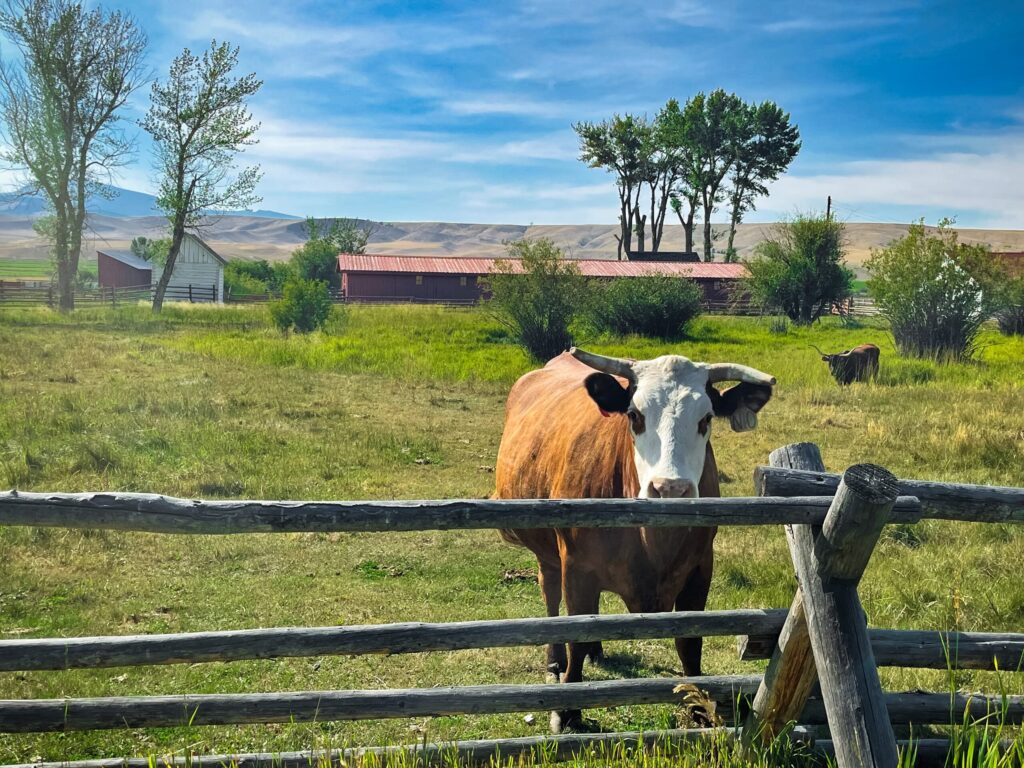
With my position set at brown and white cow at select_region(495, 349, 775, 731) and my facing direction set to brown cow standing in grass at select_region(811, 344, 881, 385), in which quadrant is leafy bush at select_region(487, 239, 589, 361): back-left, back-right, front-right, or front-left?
front-left

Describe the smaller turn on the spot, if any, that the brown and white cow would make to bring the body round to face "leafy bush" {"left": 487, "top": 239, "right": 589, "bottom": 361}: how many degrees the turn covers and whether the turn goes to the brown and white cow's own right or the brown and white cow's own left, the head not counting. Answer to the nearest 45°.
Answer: approximately 135° to the brown and white cow's own left

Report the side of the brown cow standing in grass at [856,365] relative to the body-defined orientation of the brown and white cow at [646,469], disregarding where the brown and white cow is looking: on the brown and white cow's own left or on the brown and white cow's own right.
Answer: on the brown and white cow's own left

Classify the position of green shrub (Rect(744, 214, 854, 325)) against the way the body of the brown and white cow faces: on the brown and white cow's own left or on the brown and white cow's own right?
on the brown and white cow's own left

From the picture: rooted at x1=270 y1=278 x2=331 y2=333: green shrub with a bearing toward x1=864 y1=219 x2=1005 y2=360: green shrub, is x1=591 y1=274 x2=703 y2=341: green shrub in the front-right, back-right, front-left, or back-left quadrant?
front-left

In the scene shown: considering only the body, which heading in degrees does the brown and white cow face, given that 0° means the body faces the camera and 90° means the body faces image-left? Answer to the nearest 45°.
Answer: approximately 315°

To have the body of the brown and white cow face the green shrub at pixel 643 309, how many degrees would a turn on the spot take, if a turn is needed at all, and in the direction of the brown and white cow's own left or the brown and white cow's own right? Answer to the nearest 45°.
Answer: approximately 135° to the brown and white cow's own left
